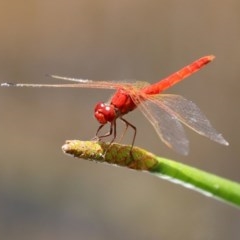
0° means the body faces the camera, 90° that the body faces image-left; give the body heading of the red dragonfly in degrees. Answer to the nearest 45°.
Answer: approximately 45°
